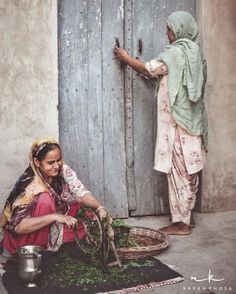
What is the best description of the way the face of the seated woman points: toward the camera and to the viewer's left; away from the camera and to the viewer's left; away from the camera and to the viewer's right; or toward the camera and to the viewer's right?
toward the camera and to the viewer's right

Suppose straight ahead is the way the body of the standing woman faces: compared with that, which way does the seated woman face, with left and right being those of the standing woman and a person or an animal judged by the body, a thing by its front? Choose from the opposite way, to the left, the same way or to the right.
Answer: the opposite way

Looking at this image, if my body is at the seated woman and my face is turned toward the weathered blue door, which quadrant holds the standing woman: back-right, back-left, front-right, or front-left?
front-right

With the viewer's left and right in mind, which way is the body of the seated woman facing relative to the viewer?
facing the viewer and to the right of the viewer

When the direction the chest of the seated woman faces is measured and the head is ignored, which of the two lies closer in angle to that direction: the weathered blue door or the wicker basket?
the wicker basket

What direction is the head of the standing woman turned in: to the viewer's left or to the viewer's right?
to the viewer's left

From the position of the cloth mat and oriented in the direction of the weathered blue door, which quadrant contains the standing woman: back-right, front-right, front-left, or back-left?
front-right

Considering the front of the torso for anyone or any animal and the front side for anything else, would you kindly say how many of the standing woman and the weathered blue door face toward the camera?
1

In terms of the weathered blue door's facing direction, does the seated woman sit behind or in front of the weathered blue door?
in front

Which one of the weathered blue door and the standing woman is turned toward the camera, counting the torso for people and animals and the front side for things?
the weathered blue door

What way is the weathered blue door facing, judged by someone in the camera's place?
facing the viewer

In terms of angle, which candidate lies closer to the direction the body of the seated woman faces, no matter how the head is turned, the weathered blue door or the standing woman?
the standing woman

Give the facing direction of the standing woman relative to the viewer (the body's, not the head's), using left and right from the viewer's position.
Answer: facing away from the viewer and to the left of the viewer

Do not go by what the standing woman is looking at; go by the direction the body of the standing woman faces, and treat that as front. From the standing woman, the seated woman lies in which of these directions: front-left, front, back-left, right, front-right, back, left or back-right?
left

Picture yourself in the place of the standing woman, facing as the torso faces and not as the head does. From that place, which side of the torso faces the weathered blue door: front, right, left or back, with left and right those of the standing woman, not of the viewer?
front
